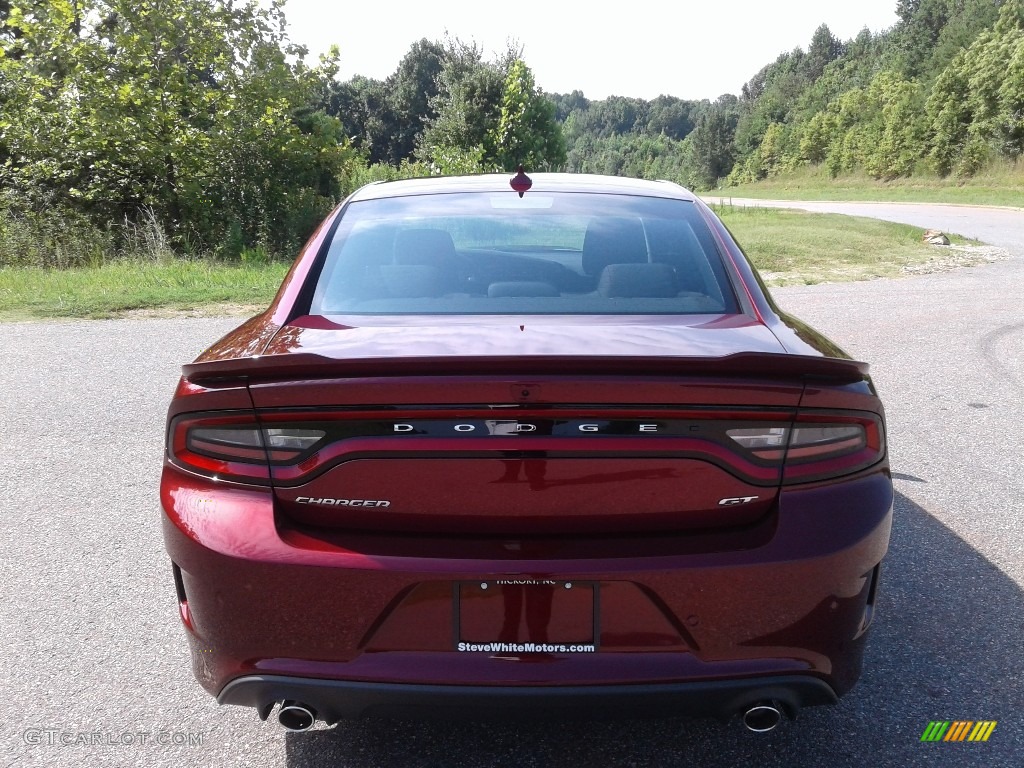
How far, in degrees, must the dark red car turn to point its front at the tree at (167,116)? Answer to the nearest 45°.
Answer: approximately 45° to its left

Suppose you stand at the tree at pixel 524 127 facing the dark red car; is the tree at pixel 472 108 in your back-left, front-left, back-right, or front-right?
back-right

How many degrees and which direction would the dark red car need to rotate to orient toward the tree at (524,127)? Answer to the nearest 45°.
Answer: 0° — it already faces it

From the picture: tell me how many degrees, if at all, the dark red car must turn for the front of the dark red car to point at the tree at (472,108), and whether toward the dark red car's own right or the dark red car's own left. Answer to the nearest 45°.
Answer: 0° — it already faces it

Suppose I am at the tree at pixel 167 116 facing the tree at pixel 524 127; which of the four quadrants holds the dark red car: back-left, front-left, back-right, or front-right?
back-right

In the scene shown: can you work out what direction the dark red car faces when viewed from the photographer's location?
facing away from the viewer
